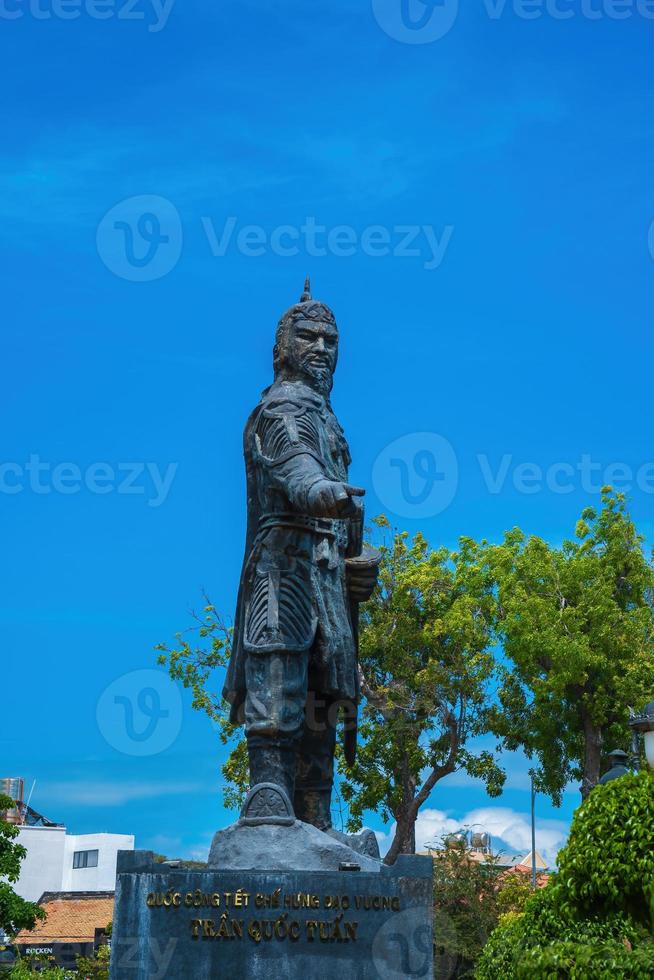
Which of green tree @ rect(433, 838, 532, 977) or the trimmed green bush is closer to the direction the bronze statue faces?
the trimmed green bush

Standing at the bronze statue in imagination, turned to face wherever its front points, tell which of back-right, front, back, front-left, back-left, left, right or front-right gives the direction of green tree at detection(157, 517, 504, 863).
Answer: back-left

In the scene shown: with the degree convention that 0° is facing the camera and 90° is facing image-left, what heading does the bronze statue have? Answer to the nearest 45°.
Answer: approximately 315°

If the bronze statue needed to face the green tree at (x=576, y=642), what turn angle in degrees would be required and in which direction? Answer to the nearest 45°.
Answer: approximately 135° to its left

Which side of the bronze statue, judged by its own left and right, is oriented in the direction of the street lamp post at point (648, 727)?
left

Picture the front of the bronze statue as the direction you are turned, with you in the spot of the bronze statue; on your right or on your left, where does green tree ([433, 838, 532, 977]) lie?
on your left
